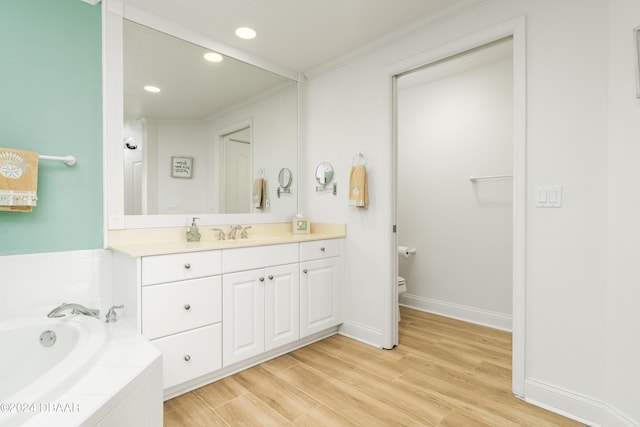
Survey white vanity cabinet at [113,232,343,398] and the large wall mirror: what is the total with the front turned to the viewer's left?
0

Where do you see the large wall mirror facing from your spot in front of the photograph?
facing the viewer and to the right of the viewer

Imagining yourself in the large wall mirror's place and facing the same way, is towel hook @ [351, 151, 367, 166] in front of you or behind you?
in front

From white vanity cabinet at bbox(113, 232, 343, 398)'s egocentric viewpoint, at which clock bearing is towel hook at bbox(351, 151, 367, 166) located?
The towel hook is roughly at 10 o'clock from the white vanity cabinet.

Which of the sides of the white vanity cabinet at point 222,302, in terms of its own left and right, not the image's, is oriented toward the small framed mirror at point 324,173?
left

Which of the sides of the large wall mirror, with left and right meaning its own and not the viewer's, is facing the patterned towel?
right

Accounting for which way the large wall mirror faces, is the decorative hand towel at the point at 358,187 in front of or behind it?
in front
